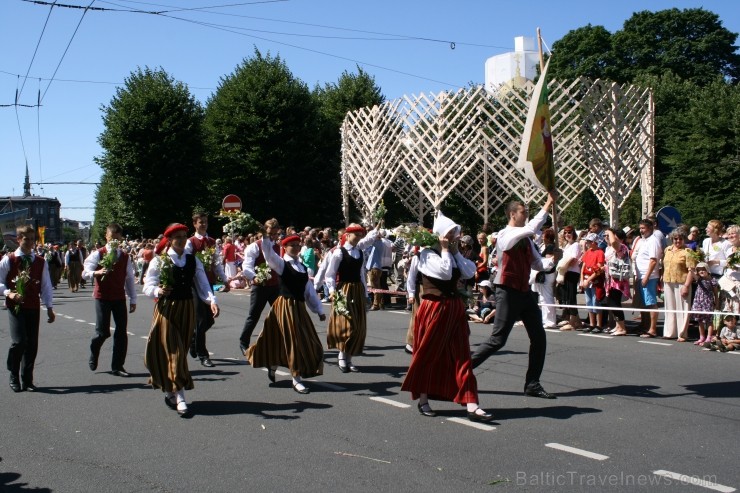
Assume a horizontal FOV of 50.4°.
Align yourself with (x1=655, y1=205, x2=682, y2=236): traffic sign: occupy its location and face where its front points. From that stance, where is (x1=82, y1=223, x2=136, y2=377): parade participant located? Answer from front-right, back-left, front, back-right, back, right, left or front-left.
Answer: front-right

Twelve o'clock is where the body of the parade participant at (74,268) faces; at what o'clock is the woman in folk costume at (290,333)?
The woman in folk costume is roughly at 12 o'clock from the parade participant.

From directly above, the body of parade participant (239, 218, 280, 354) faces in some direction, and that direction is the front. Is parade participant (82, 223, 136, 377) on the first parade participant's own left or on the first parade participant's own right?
on the first parade participant's own right

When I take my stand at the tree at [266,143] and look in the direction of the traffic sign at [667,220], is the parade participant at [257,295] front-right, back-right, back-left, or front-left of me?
front-right

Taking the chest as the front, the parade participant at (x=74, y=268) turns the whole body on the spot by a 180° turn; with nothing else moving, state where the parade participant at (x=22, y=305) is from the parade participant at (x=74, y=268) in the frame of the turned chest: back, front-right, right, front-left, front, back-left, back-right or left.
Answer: back

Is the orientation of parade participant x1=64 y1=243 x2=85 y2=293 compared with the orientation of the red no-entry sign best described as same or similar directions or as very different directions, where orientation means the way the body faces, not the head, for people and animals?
same or similar directions

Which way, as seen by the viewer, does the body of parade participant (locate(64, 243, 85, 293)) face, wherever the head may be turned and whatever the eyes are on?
toward the camera

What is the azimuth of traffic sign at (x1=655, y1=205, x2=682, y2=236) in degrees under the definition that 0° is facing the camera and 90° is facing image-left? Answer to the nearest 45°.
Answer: approximately 0°

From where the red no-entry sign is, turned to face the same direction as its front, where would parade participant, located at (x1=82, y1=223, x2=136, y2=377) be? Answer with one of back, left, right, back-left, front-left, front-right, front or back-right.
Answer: front

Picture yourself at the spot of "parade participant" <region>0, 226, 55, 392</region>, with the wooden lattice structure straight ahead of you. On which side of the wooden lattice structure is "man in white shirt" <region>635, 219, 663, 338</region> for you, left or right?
right

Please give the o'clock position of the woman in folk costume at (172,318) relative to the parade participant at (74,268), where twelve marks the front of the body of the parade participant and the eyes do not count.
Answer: The woman in folk costume is roughly at 12 o'clock from the parade participant.

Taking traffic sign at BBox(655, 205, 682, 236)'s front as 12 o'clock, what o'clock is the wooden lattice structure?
The wooden lattice structure is roughly at 5 o'clock from the traffic sign.
